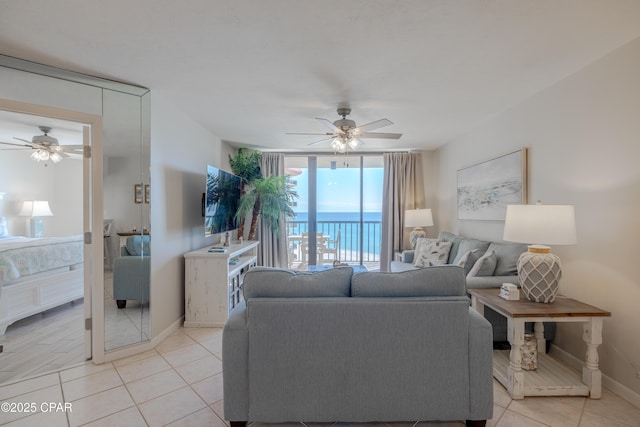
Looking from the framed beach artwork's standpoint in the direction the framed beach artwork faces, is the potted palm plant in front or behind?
in front

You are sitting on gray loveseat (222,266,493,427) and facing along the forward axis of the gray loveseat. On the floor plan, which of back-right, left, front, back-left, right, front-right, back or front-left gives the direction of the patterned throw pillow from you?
front-right

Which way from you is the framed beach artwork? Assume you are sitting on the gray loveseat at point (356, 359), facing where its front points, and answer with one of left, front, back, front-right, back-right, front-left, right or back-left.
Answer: front-right

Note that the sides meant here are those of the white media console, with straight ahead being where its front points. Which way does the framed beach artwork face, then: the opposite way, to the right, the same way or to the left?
the opposite way

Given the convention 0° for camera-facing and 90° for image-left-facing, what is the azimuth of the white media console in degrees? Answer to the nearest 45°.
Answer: approximately 270°

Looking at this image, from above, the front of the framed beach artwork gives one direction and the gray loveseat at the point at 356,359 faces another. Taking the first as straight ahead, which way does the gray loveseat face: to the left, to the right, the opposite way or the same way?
to the right

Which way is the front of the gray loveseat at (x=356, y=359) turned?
away from the camera

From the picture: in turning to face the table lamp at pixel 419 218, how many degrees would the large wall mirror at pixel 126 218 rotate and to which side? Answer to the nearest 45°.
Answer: approximately 45° to its left

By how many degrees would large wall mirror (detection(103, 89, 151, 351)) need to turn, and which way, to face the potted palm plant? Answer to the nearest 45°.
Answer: approximately 90° to its left

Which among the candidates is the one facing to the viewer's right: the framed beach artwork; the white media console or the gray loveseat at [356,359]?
the white media console

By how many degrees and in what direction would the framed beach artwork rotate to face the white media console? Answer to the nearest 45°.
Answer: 0° — it already faces it

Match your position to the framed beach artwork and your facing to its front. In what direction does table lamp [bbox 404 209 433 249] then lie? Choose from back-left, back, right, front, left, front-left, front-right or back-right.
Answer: right

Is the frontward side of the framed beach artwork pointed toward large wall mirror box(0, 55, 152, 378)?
yes

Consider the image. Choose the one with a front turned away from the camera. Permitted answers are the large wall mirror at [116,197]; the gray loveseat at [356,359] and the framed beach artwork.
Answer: the gray loveseat
